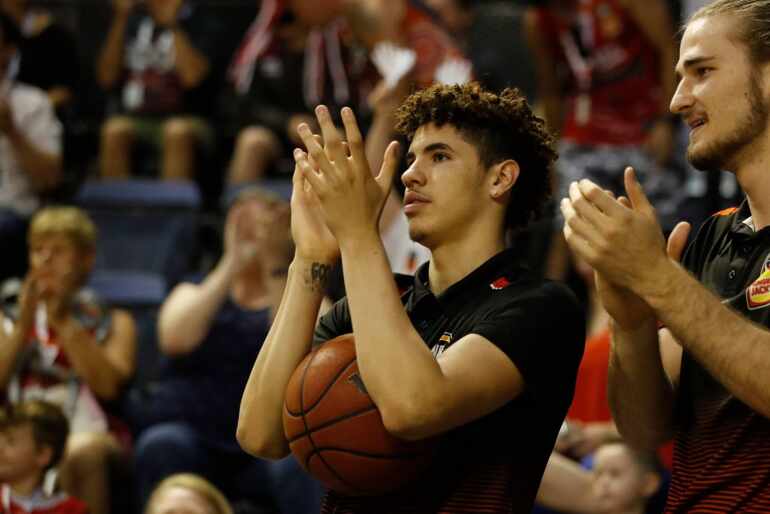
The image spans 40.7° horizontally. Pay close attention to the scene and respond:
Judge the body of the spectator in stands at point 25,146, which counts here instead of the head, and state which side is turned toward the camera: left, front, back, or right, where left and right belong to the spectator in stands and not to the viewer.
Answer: front

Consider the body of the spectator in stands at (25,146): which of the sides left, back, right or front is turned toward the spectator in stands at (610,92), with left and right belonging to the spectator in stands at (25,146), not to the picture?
left

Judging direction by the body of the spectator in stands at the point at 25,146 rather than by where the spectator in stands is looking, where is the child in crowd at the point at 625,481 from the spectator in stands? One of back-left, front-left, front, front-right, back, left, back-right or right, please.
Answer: front-left

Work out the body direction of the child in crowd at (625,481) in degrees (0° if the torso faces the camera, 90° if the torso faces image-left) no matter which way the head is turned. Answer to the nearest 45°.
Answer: approximately 45°

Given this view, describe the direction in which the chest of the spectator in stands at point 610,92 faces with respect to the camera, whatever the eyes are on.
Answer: toward the camera

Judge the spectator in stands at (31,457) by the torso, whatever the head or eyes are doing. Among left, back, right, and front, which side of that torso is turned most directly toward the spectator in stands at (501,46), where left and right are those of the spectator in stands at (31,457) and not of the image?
back

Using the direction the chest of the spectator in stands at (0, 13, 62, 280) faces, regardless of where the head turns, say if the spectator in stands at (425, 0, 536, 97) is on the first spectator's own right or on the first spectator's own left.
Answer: on the first spectator's own left

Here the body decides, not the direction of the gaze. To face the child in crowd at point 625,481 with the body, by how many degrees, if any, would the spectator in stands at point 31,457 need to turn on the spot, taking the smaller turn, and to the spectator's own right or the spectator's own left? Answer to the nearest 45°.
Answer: approximately 135° to the spectator's own left

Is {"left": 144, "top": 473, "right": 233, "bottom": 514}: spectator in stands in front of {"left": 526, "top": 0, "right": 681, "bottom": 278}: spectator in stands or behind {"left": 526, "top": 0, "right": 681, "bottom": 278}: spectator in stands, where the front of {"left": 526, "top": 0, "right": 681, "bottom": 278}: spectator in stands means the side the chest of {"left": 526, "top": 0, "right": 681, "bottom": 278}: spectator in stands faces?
in front

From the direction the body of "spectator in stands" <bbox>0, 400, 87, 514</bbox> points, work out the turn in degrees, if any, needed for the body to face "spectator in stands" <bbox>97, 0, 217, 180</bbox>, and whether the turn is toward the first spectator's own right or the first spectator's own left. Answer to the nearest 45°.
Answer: approximately 135° to the first spectator's own right

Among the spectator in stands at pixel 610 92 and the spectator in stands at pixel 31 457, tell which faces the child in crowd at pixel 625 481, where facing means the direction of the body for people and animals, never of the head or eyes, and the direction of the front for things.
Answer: the spectator in stands at pixel 610 92

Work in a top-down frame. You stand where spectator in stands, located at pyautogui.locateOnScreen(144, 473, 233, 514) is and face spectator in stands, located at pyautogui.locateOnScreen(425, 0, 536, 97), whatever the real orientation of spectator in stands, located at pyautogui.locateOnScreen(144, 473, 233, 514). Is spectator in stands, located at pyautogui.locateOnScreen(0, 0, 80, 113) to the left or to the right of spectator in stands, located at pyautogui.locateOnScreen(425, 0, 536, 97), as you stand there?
left

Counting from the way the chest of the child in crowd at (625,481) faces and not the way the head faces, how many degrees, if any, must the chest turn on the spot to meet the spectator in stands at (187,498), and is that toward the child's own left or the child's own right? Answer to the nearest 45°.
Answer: approximately 45° to the child's own right

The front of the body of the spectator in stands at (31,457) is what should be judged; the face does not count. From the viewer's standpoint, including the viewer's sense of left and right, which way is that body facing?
facing the viewer and to the left of the viewer
